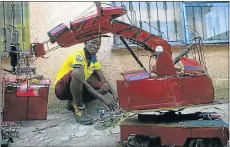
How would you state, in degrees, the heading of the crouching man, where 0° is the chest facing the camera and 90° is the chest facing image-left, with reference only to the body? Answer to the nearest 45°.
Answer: approximately 315°

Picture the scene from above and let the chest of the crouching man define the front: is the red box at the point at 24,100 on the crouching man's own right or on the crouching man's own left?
on the crouching man's own right
